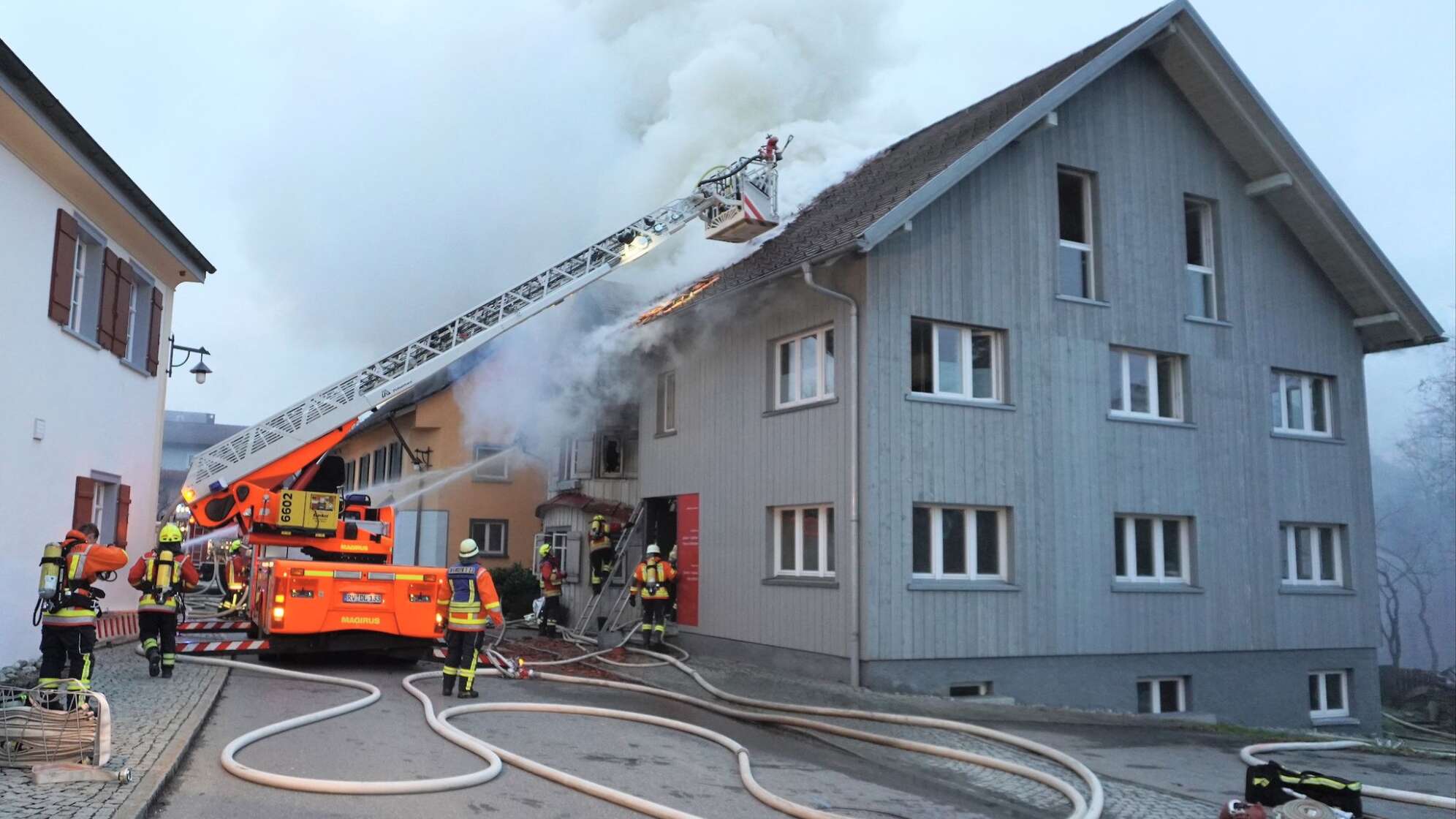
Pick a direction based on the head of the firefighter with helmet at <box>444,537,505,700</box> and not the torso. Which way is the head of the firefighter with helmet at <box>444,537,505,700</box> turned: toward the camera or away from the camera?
away from the camera

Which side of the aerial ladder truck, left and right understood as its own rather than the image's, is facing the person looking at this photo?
back

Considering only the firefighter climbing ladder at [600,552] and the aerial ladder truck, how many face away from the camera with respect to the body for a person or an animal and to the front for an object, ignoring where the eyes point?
2

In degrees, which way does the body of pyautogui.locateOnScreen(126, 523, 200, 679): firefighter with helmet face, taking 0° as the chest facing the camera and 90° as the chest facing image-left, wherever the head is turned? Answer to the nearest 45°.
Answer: approximately 180°

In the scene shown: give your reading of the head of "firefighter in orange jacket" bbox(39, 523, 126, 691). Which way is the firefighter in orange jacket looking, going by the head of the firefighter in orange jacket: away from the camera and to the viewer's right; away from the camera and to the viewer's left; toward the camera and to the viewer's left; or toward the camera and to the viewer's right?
away from the camera and to the viewer's right

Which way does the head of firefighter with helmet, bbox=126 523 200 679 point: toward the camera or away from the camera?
away from the camera

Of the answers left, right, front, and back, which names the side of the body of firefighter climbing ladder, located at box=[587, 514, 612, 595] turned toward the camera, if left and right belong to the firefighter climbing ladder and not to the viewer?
back

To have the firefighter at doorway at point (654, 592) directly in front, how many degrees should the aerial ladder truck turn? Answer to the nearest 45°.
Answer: approximately 45° to its right

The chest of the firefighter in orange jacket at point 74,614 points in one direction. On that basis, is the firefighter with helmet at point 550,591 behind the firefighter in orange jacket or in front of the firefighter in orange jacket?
in front

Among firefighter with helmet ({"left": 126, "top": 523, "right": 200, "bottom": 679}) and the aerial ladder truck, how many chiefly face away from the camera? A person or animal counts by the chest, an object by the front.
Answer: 2

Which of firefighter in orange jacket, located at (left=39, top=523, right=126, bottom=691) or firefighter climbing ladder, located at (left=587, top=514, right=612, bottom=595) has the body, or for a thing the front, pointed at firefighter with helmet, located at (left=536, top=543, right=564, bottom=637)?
the firefighter in orange jacket

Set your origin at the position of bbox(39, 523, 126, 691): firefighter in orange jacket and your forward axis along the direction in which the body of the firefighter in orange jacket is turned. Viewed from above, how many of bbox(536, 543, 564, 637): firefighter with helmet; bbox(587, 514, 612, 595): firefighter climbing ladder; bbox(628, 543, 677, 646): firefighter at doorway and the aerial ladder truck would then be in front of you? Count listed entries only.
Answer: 4
